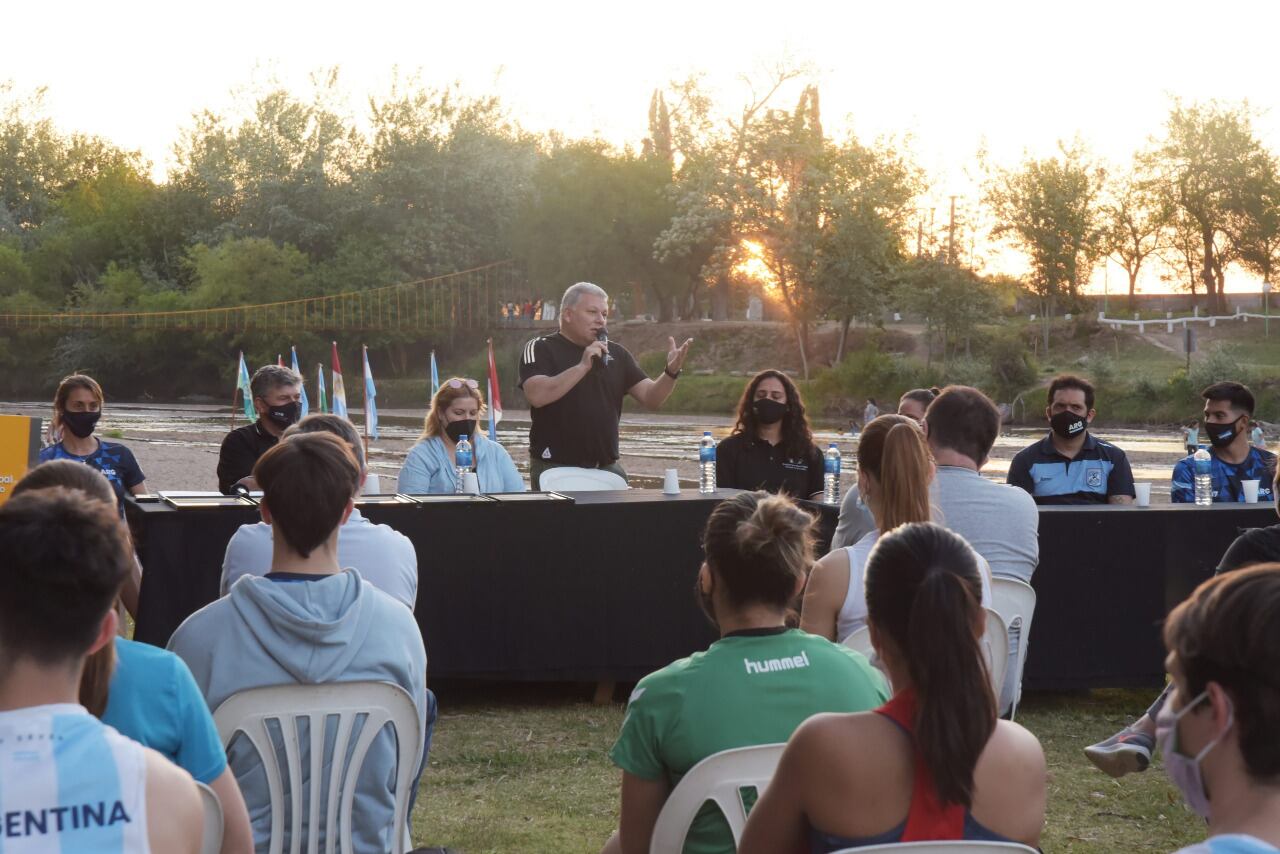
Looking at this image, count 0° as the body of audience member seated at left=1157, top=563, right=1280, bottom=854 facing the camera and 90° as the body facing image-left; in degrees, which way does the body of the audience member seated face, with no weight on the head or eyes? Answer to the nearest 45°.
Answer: approximately 135°

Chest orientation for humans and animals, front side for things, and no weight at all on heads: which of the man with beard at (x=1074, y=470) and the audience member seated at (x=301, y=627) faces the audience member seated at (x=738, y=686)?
the man with beard

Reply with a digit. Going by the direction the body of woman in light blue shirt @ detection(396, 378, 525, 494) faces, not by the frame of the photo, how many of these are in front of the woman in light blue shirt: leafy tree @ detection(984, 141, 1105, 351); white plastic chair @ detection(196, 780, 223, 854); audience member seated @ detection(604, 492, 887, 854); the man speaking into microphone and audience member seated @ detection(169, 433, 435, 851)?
3

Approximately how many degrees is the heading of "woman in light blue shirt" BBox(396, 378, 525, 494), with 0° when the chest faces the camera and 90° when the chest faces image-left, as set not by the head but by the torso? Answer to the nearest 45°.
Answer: approximately 0°

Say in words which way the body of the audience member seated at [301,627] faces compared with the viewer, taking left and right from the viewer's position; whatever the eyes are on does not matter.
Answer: facing away from the viewer

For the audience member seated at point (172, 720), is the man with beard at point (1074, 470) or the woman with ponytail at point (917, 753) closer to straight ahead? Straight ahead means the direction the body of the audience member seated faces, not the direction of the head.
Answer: the man with beard

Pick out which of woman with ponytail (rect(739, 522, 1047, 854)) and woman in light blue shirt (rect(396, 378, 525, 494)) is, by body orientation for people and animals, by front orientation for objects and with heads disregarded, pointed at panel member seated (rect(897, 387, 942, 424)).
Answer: the woman with ponytail

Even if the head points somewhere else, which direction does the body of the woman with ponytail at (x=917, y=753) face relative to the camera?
away from the camera

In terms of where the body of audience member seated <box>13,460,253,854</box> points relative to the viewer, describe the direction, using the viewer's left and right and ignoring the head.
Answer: facing away from the viewer

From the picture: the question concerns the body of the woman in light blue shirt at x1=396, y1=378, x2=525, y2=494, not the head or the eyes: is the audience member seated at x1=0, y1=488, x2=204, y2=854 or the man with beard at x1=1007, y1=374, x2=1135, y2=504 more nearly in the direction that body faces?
the audience member seated

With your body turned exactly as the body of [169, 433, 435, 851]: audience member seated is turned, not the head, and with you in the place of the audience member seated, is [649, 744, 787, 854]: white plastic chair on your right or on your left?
on your right

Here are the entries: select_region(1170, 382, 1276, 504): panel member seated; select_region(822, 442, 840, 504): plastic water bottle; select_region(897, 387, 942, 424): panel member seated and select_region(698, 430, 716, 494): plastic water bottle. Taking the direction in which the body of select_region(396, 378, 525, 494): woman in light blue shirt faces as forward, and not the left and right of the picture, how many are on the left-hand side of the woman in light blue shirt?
4

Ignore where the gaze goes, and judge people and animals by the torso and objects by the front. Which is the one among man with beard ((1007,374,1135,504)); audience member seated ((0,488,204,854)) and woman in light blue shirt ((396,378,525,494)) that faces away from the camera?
the audience member seated

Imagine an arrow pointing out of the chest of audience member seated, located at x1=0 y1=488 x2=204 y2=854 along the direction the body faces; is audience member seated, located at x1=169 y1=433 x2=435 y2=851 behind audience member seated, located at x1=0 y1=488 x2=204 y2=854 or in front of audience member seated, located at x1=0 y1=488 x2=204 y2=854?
in front

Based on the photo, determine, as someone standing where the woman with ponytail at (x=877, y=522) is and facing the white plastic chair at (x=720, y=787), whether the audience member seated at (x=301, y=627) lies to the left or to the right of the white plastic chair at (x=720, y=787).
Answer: right

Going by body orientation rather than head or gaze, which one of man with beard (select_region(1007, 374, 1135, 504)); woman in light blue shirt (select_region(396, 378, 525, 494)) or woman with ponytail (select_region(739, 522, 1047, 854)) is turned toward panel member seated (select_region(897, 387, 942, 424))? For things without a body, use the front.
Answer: the woman with ponytail

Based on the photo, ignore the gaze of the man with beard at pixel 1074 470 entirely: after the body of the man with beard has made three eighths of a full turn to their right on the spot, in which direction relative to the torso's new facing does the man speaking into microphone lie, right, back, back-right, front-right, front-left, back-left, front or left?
front-left
